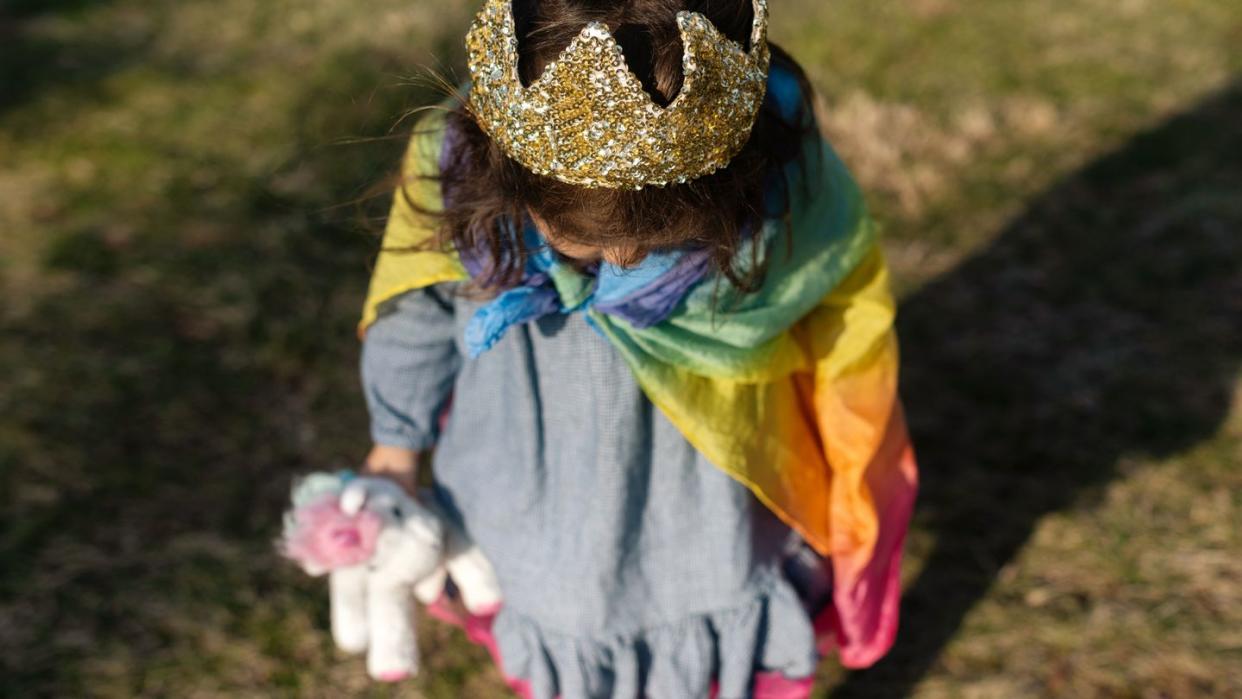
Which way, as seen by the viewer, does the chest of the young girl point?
toward the camera

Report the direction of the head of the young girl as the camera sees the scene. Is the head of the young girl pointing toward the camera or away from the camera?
toward the camera
